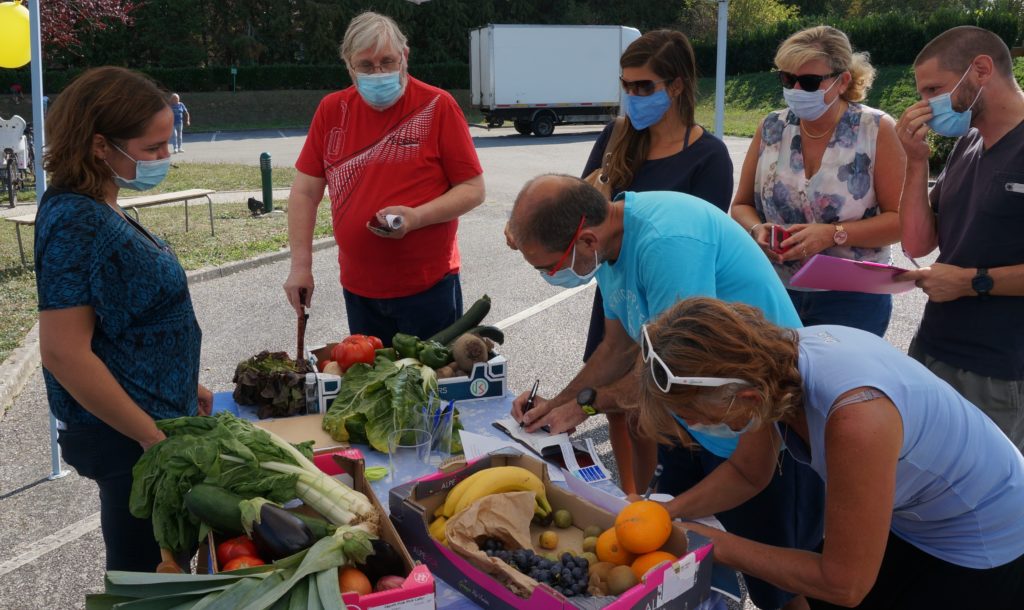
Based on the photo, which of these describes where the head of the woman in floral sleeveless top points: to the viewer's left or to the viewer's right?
to the viewer's left

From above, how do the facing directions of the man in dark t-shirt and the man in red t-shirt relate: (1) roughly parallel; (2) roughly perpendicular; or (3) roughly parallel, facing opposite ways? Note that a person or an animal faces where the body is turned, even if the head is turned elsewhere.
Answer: roughly perpendicular

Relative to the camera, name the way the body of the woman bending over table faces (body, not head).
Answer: to the viewer's left

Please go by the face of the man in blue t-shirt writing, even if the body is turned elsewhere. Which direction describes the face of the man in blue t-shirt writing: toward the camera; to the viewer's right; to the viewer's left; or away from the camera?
to the viewer's left

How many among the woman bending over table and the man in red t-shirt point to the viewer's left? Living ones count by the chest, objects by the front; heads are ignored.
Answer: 1

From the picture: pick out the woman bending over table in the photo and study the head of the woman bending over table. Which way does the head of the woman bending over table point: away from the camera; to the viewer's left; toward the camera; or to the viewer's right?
to the viewer's left

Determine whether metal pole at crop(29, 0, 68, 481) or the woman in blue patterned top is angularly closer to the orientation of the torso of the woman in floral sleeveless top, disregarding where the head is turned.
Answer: the woman in blue patterned top
